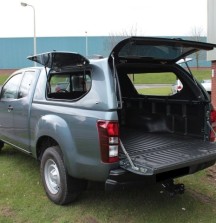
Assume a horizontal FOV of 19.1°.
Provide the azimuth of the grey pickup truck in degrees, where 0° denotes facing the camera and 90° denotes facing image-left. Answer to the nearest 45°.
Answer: approximately 135°
